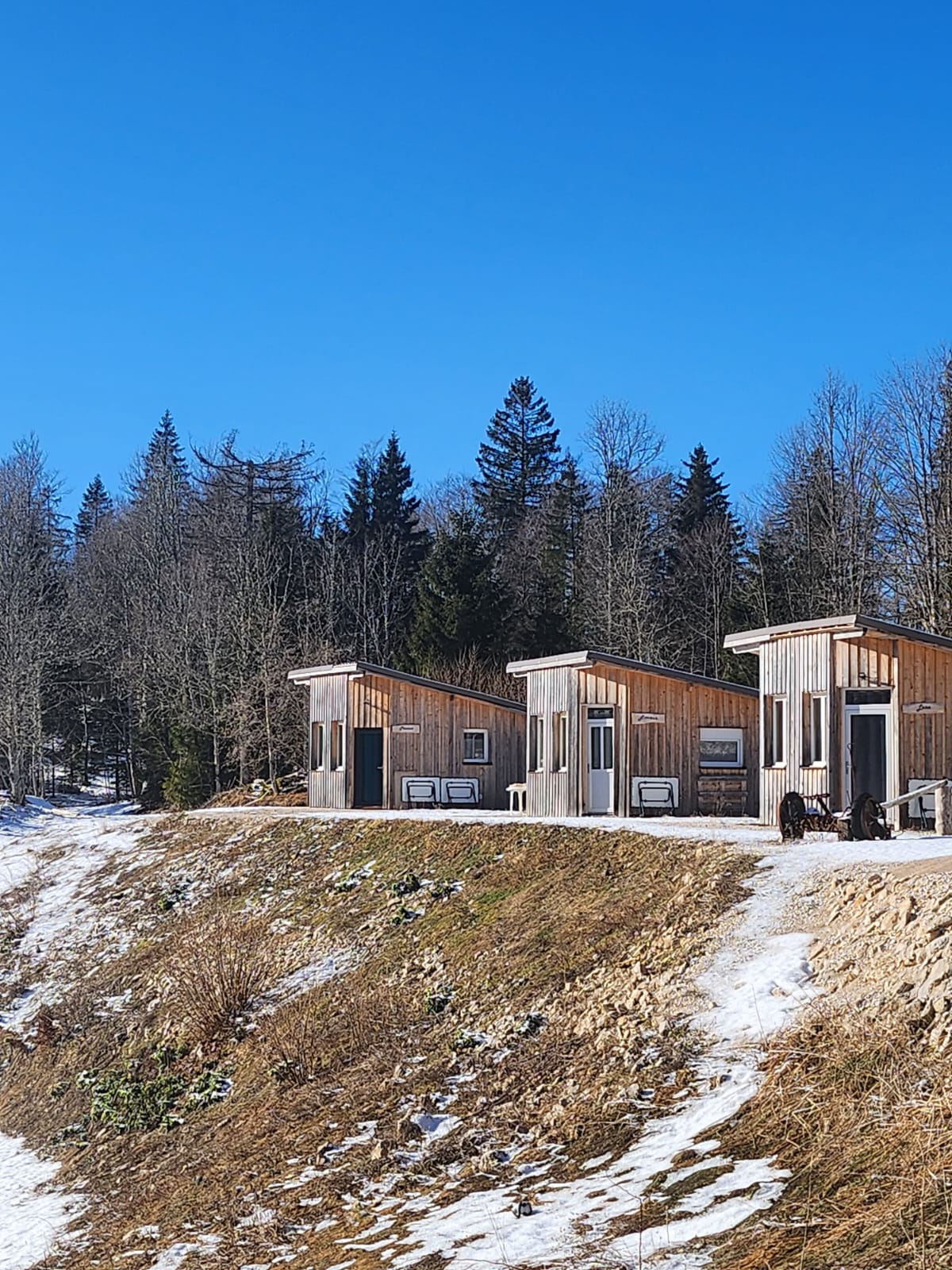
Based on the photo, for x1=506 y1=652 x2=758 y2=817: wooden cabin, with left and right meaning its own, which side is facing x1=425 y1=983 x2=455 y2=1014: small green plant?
front

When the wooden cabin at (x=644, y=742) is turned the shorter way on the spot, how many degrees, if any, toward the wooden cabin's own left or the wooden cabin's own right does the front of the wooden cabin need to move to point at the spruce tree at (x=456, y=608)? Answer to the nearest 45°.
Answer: approximately 180°

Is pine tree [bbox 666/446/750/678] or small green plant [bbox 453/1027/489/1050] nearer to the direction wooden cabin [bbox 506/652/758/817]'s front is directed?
the small green plant

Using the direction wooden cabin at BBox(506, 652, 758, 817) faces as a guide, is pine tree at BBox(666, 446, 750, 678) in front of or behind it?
behind

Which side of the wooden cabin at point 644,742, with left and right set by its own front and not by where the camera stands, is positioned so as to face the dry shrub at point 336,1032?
front

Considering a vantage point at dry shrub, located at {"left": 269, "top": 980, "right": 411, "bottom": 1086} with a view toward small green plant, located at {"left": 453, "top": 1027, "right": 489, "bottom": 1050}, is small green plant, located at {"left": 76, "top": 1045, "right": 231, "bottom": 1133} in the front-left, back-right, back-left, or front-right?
back-right

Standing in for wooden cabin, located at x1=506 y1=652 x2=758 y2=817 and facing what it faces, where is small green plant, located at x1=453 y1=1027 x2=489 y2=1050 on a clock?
The small green plant is roughly at 12 o'clock from the wooden cabin.

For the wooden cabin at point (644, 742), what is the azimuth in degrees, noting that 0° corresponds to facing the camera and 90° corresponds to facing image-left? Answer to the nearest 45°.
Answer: approximately 0°
